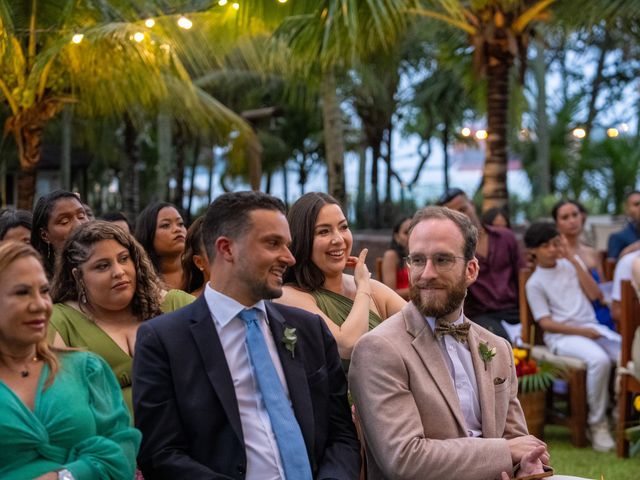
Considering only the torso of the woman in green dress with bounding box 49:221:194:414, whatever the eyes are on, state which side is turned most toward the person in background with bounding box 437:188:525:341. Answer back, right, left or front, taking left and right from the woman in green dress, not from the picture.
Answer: left

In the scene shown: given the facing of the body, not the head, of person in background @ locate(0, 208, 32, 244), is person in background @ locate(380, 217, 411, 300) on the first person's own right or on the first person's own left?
on the first person's own left

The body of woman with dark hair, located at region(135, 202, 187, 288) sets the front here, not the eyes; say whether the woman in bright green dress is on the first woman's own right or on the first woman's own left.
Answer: on the first woman's own right

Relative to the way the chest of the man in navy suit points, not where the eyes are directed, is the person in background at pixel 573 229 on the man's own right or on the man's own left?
on the man's own left

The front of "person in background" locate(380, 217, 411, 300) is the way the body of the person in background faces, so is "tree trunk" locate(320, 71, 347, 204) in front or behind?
behind

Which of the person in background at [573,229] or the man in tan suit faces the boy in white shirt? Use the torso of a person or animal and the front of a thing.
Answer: the person in background

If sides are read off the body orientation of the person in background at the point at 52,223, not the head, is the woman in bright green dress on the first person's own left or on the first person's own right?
on the first person's own right

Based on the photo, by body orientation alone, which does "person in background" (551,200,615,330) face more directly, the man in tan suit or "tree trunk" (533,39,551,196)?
the man in tan suit

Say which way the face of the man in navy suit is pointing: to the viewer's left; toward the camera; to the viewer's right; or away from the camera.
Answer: to the viewer's right

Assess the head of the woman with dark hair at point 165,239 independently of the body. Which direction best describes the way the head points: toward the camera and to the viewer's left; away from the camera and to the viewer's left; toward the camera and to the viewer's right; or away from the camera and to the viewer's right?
toward the camera and to the viewer's right
